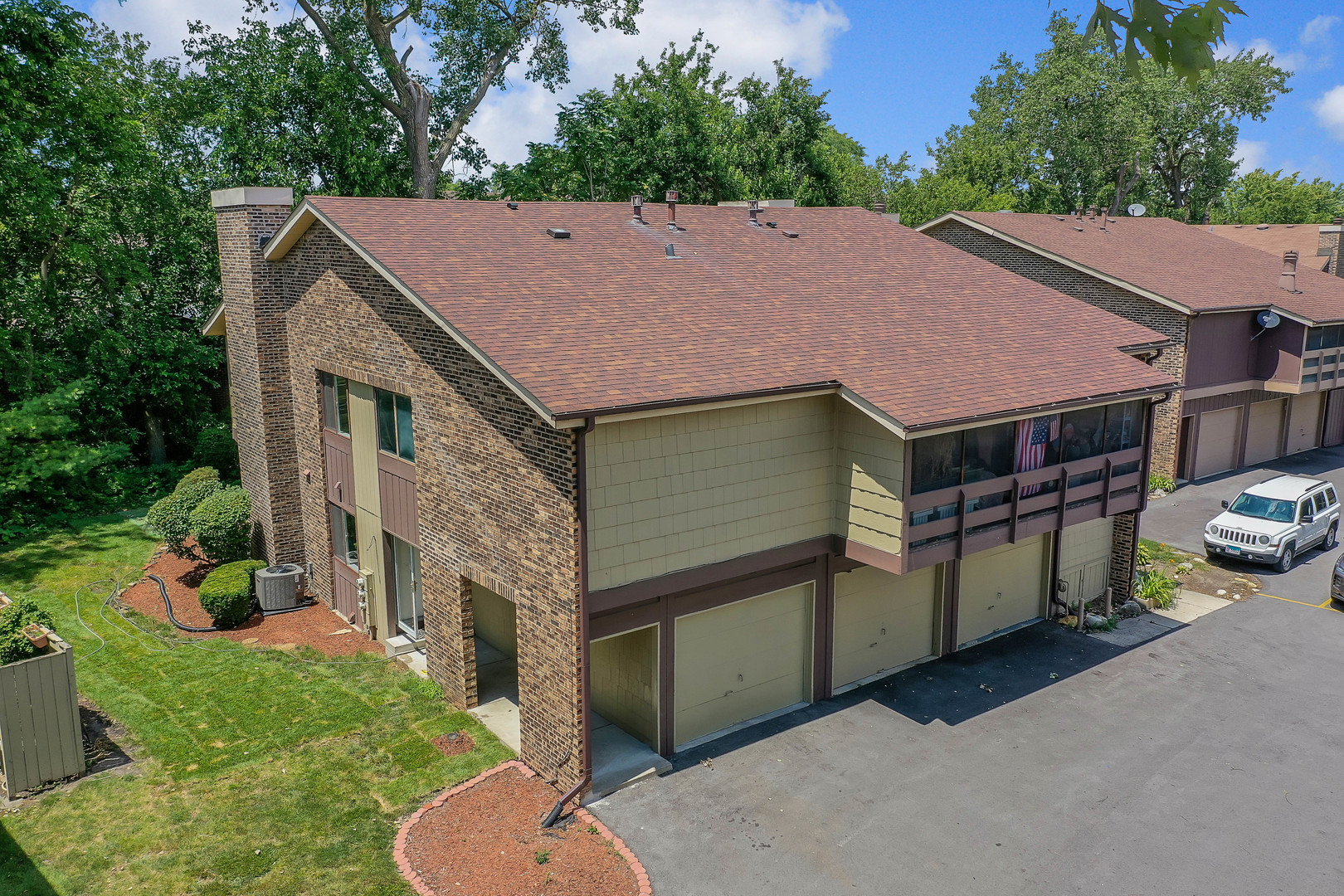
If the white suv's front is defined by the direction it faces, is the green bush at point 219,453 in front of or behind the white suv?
in front

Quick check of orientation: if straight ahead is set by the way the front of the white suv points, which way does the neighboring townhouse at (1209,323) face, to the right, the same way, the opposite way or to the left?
to the left

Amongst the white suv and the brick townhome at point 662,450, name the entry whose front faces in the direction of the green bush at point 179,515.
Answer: the white suv

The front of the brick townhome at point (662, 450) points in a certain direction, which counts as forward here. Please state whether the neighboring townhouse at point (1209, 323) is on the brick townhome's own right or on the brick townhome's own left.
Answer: on the brick townhome's own left

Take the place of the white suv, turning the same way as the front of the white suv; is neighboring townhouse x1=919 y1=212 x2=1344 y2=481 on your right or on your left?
on your right

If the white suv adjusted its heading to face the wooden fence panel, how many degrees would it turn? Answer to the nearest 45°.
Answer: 0° — it already faces it

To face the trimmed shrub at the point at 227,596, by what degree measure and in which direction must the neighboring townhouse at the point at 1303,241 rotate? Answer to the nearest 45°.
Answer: approximately 45° to its right

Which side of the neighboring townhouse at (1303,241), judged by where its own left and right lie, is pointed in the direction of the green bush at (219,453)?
right

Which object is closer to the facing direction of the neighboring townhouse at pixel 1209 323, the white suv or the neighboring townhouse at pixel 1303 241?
the white suv

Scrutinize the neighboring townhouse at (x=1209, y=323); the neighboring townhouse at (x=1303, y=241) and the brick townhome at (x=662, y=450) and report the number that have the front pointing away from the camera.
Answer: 0

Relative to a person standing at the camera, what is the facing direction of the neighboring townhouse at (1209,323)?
facing the viewer and to the right of the viewer

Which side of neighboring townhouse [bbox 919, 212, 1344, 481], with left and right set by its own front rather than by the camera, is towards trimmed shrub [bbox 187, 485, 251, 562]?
right

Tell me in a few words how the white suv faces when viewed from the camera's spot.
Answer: facing the viewer and to the left of the viewer

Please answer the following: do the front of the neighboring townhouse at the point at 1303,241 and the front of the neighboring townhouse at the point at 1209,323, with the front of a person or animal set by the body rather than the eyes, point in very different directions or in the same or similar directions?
same or similar directions

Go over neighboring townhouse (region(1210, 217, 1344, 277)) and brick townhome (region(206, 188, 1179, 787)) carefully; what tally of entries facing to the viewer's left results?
0

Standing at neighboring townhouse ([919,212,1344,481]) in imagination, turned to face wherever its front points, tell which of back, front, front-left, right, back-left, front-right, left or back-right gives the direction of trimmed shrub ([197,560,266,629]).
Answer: right

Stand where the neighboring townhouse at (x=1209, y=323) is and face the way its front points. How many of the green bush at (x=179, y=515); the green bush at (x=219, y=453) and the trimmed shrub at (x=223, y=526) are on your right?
3

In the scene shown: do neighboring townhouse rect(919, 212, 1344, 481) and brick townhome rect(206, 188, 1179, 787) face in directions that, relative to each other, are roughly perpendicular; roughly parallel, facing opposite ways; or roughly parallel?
roughly parallel
